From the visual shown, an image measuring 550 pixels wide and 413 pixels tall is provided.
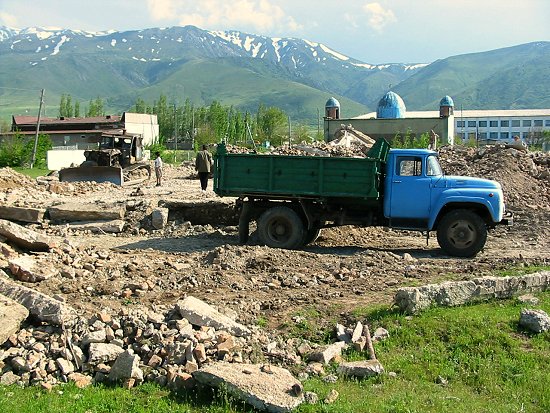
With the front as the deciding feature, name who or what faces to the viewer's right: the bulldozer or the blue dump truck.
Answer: the blue dump truck

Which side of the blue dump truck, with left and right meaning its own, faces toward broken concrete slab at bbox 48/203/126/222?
back

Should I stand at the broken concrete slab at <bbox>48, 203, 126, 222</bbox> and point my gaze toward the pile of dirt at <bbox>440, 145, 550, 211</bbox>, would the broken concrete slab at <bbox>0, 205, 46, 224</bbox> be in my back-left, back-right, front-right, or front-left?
back-left

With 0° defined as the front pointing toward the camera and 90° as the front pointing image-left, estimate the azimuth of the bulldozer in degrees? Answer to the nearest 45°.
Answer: approximately 45°

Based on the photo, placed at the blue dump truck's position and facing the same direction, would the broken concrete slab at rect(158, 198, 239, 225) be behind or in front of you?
behind

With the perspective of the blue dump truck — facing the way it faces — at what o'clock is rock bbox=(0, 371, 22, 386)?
The rock is roughly at 4 o'clock from the blue dump truck.

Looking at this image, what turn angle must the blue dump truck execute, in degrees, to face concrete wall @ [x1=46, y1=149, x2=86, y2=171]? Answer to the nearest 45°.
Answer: approximately 135° to its left

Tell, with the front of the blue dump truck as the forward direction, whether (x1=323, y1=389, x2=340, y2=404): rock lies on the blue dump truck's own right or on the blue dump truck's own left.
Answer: on the blue dump truck's own right

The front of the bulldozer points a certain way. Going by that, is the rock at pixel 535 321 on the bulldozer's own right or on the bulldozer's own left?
on the bulldozer's own left

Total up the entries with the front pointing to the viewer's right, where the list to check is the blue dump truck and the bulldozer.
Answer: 1

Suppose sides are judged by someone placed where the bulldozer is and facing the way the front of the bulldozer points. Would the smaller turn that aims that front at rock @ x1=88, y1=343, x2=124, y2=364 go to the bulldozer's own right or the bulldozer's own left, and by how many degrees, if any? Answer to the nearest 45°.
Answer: approximately 45° to the bulldozer's own left

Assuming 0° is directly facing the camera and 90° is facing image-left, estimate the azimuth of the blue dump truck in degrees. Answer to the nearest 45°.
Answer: approximately 270°
